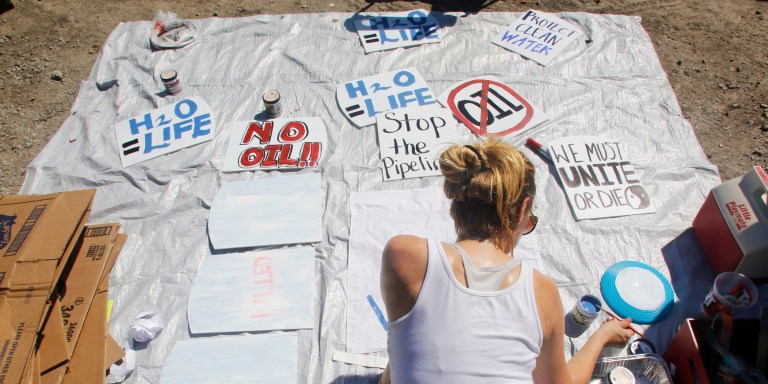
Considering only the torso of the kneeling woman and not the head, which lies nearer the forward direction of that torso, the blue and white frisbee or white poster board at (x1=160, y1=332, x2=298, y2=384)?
the blue and white frisbee

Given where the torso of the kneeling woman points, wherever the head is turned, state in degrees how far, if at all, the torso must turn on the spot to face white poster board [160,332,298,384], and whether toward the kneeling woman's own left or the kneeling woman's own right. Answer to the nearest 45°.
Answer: approximately 90° to the kneeling woman's own left

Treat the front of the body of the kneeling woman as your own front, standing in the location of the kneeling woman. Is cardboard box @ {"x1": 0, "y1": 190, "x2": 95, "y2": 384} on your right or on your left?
on your left

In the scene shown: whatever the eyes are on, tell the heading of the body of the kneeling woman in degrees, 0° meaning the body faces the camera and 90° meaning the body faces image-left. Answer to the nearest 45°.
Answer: approximately 180°
